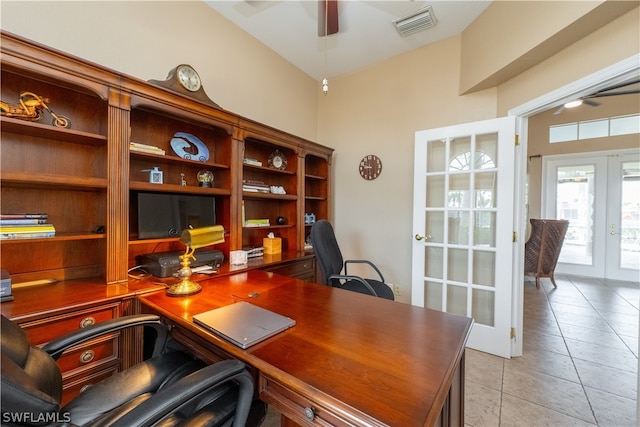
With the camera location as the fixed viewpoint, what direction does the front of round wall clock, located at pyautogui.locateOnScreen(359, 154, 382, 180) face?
facing the viewer and to the left of the viewer

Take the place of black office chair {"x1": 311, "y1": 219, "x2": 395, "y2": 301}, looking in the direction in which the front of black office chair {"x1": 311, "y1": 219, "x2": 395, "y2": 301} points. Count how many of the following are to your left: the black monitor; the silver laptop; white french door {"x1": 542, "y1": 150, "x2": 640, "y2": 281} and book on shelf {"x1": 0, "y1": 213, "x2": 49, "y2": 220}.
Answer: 1

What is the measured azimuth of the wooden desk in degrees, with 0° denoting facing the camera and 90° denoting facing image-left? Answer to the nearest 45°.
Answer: approximately 45°

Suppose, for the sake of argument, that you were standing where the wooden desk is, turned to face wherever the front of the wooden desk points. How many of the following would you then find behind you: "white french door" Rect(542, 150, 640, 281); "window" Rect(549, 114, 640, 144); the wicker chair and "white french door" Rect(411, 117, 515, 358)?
4

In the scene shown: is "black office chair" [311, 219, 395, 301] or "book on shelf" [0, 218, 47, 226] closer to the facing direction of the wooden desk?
the book on shelf

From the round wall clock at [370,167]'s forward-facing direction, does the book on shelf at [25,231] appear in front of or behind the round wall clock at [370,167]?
in front

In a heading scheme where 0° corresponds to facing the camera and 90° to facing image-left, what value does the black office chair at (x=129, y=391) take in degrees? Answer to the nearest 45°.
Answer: approximately 225°

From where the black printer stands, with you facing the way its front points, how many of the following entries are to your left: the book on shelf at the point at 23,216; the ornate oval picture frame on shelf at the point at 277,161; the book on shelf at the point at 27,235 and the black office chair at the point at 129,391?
1

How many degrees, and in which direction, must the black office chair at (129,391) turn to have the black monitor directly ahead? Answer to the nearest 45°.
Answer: approximately 45° to its left

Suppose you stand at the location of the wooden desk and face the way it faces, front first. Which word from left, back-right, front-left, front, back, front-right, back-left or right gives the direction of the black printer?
right

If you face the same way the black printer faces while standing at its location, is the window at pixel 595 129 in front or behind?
in front

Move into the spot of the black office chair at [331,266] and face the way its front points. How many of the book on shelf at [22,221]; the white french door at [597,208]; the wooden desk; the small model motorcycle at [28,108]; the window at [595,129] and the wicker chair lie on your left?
3

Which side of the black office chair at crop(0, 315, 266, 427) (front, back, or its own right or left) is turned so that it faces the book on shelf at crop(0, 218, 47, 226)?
left
